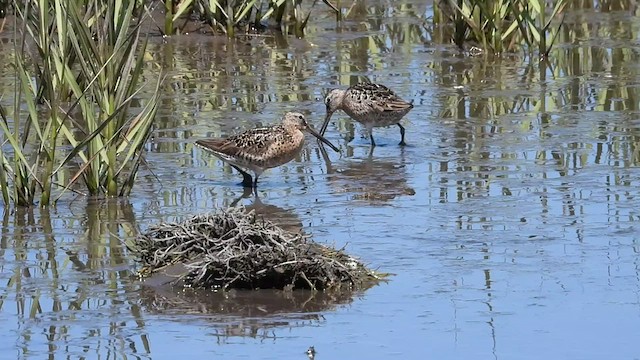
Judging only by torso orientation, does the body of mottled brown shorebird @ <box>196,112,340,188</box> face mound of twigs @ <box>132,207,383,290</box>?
no

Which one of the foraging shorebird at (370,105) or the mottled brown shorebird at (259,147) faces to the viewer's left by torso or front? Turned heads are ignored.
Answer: the foraging shorebird

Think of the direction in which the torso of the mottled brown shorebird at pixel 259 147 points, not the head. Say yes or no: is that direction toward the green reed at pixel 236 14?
no

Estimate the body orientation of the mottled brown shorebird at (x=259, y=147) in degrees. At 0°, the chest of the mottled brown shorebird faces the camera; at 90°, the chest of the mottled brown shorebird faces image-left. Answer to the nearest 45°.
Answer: approximately 270°

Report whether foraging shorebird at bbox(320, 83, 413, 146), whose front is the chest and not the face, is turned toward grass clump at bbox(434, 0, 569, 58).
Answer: no

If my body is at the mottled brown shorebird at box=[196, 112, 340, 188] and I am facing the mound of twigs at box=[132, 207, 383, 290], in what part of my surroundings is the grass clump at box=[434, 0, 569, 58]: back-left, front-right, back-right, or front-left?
back-left

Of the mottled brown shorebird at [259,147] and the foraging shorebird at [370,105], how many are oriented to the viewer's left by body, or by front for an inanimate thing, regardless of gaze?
1

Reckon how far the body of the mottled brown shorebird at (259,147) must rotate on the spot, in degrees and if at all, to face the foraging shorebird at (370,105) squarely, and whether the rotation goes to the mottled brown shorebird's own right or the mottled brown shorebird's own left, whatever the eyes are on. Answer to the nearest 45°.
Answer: approximately 45° to the mottled brown shorebird's own left

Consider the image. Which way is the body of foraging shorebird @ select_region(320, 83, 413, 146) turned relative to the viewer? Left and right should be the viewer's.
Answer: facing to the left of the viewer

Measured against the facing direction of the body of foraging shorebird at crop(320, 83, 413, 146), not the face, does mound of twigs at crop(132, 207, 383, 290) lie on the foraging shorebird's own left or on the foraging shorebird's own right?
on the foraging shorebird's own left

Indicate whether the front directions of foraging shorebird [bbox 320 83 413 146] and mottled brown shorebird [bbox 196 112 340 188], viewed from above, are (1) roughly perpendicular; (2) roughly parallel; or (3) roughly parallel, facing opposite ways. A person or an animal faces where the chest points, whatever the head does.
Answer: roughly parallel, facing opposite ways
